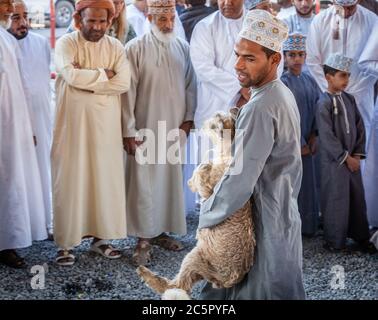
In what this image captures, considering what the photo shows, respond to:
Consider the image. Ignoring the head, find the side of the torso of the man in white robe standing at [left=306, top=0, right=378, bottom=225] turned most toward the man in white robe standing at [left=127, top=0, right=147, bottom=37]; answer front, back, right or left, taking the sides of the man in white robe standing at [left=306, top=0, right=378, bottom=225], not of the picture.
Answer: right

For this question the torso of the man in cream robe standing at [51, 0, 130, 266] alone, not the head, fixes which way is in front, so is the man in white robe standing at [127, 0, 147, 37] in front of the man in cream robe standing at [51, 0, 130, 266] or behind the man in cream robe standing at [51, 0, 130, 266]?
behind

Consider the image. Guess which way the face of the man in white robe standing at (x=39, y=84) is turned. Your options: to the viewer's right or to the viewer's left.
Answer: to the viewer's right

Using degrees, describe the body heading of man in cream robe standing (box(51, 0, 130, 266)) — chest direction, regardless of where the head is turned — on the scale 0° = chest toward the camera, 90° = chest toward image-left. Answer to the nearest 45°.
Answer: approximately 0°

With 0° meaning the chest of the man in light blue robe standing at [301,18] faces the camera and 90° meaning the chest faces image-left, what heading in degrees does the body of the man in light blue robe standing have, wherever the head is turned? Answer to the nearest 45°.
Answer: approximately 0°

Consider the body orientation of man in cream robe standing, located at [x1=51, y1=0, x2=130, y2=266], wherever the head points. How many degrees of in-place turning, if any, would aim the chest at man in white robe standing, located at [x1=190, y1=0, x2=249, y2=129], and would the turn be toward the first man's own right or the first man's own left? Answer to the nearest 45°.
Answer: approximately 135° to the first man's own left

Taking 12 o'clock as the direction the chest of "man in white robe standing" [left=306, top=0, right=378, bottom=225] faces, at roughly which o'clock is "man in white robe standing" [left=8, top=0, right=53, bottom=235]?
"man in white robe standing" [left=8, top=0, right=53, bottom=235] is roughly at 2 o'clock from "man in white robe standing" [left=306, top=0, right=378, bottom=225].

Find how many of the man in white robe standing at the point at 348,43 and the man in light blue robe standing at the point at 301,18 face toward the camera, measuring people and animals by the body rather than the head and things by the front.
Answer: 2

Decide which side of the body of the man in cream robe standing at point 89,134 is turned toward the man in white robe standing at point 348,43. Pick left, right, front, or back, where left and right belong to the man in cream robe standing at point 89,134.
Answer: left
